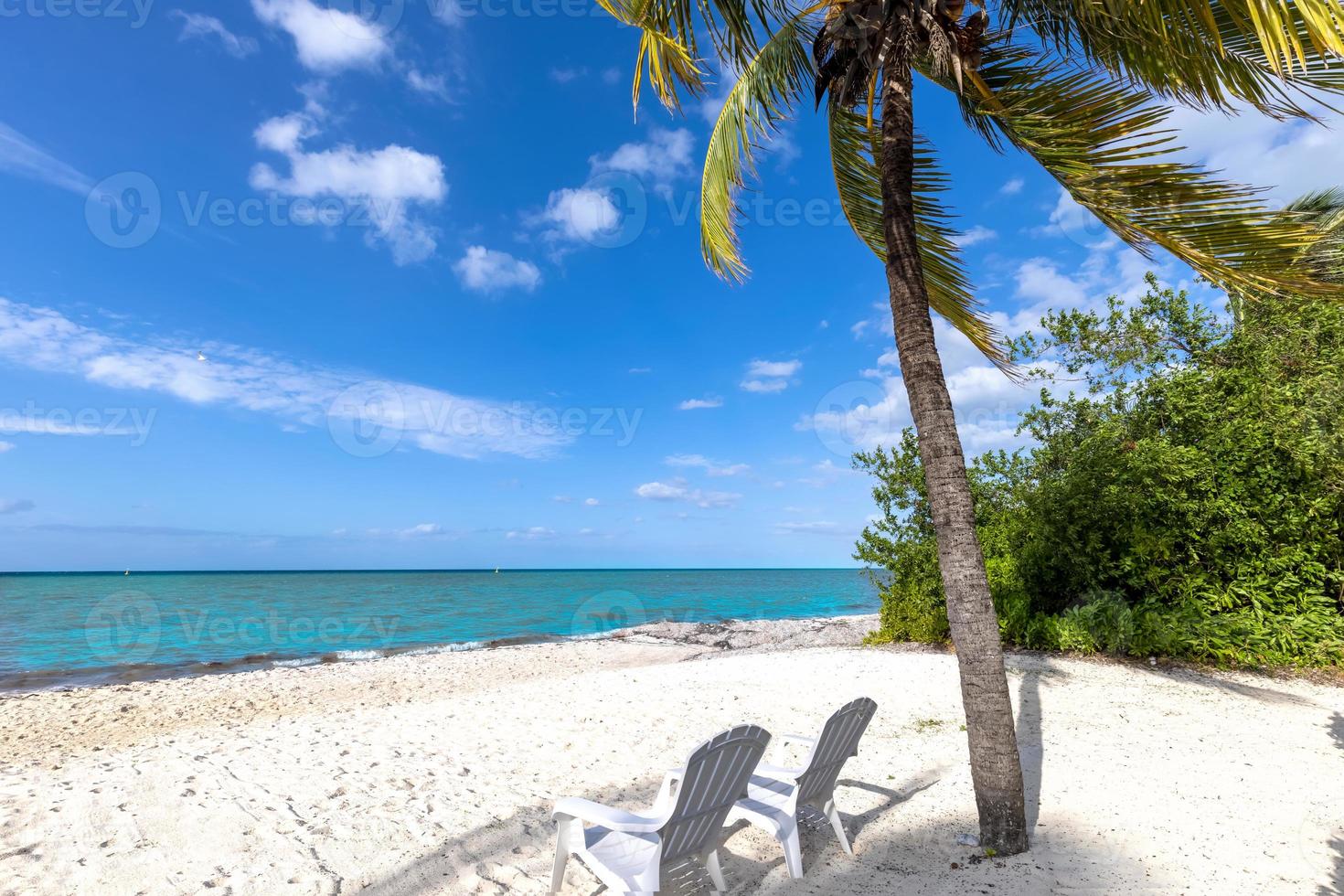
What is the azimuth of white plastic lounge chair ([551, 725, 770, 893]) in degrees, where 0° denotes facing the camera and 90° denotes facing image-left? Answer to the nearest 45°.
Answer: approximately 135°

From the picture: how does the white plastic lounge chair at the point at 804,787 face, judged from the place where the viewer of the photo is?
facing away from the viewer and to the left of the viewer

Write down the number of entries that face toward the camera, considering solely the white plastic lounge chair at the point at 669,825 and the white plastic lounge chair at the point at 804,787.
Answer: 0

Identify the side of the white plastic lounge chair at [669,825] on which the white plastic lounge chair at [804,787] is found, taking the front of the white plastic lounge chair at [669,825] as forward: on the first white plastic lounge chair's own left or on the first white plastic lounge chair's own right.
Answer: on the first white plastic lounge chair's own right

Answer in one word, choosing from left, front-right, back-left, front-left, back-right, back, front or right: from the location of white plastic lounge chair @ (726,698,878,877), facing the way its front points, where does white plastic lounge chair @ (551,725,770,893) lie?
left
